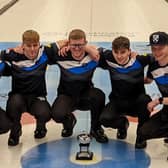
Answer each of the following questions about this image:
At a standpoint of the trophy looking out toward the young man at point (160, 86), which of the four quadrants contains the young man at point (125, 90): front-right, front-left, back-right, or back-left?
front-left

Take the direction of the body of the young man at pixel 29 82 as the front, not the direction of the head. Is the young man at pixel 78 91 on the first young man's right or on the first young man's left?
on the first young man's left

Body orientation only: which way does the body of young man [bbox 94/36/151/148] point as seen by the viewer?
toward the camera

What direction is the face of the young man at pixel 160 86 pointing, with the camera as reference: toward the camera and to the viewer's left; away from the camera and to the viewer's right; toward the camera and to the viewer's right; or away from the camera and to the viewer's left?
toward the camera and to the viewer's left

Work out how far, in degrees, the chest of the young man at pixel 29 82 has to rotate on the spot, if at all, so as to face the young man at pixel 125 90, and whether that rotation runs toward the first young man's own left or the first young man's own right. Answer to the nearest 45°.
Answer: approximately 90° to the first young man's own left

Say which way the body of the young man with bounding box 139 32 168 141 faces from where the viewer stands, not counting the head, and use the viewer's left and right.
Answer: facing the viewer and to the left of the viewer

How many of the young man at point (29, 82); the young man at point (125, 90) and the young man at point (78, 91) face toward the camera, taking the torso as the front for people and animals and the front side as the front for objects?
3

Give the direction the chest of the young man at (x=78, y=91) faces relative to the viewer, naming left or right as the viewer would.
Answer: facing the viewer

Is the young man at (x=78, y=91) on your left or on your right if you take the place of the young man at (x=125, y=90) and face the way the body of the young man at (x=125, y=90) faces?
on your right
